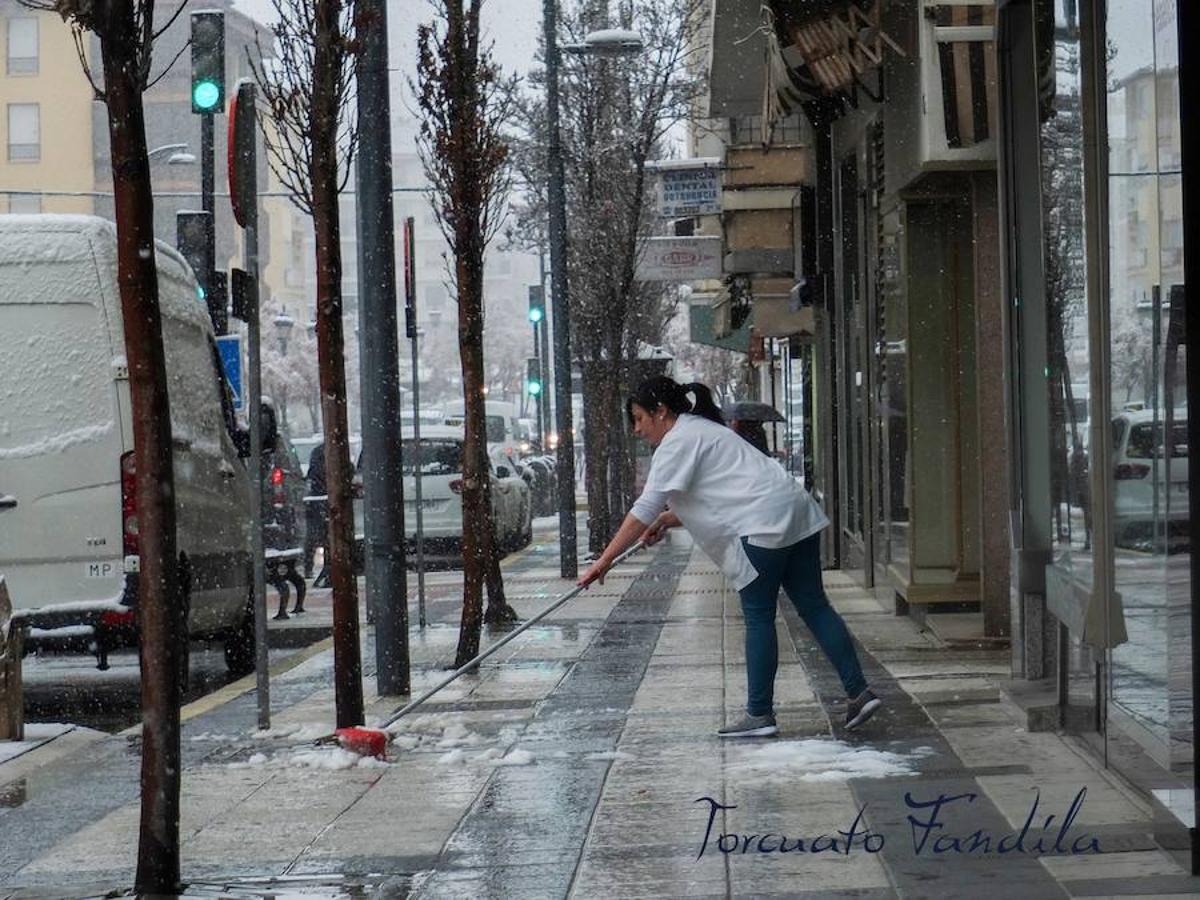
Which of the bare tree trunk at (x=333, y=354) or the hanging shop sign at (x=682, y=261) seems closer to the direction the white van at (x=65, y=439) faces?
the hanging shop sign

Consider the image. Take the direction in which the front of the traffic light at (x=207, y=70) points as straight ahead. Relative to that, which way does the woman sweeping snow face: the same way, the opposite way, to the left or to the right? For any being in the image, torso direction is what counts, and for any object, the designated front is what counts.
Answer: to the right

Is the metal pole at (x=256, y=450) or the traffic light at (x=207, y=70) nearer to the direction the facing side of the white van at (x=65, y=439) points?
the traffic light

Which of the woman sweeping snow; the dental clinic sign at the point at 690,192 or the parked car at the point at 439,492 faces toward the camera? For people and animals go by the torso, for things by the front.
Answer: the dental clinic sign

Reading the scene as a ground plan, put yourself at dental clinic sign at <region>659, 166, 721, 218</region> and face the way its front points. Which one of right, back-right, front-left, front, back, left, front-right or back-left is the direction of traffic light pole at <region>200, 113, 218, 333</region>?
front-right

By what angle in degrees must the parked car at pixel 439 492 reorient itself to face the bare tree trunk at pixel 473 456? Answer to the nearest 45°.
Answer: approximately 135° to its right

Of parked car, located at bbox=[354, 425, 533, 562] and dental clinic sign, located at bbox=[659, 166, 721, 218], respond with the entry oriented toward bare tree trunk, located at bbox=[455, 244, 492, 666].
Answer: the dental clinic sign

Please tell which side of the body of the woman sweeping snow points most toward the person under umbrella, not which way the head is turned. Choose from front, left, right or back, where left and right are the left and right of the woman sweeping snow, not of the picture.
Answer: right

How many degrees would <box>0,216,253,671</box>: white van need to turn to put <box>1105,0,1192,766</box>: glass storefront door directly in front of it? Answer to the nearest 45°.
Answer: approximately 90° to its right

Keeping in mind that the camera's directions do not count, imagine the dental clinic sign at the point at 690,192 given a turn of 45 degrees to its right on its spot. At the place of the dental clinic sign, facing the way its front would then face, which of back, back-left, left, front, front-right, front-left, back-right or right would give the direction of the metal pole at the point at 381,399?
front-left

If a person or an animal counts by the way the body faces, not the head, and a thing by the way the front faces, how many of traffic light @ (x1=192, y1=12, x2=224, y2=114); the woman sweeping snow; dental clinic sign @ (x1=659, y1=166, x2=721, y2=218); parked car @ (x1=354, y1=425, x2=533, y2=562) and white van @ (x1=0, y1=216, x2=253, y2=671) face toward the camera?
2

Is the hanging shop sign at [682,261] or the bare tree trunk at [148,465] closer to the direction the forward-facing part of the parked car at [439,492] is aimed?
the hanging shop sign

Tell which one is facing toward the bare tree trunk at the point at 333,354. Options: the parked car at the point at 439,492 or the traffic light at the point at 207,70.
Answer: the traffic light

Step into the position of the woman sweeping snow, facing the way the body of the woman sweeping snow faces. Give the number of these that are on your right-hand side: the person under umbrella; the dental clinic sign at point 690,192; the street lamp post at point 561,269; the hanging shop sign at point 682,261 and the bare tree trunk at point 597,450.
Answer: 5
